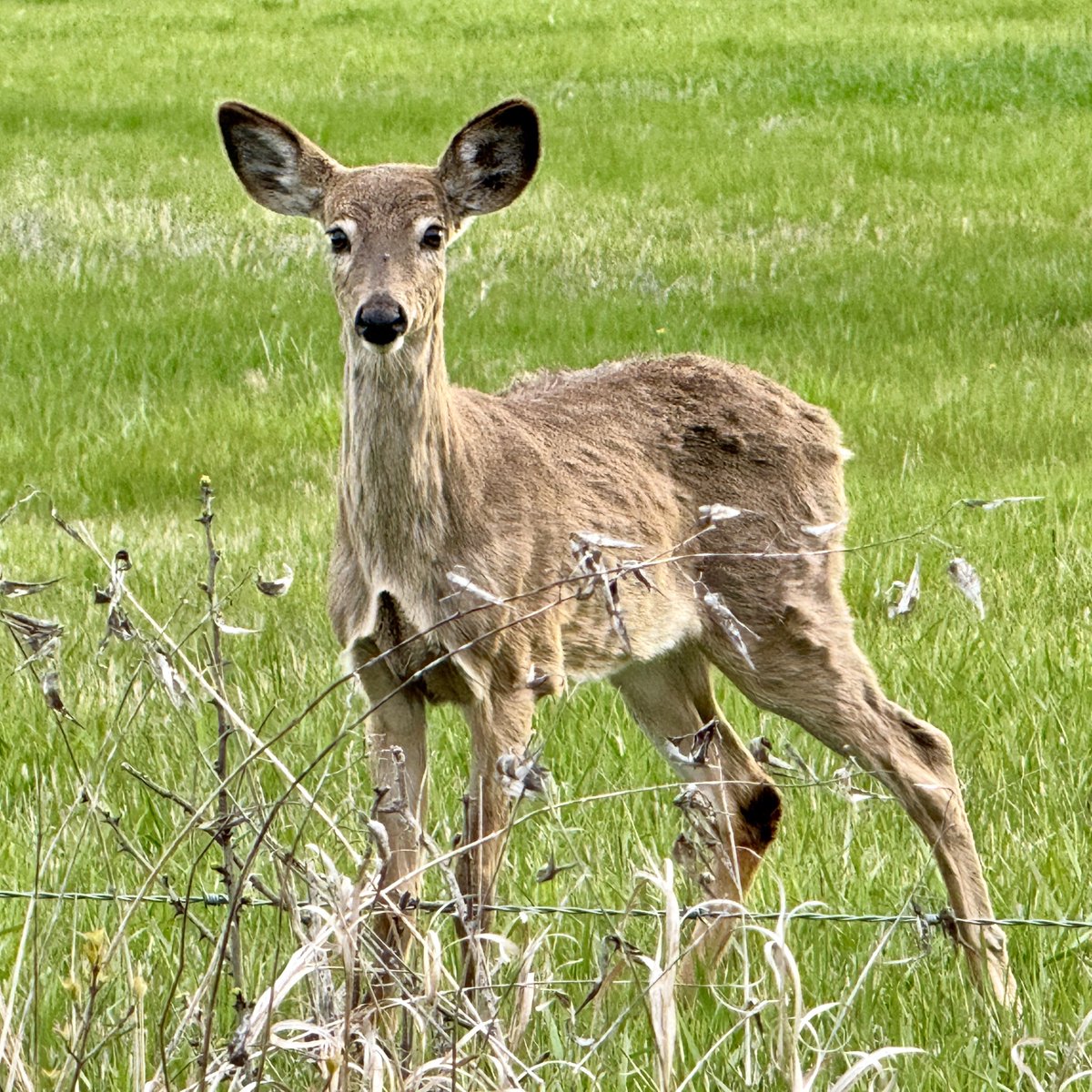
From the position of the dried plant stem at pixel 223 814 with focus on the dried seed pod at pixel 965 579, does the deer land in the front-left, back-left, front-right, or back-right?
front-left

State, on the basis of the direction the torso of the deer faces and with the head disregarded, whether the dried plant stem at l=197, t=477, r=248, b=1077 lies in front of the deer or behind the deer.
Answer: in front

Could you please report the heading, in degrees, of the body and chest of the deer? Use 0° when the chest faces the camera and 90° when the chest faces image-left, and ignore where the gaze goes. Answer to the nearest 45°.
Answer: approximately 45°

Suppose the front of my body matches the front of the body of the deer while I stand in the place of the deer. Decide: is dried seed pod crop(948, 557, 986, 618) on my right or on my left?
on my left
